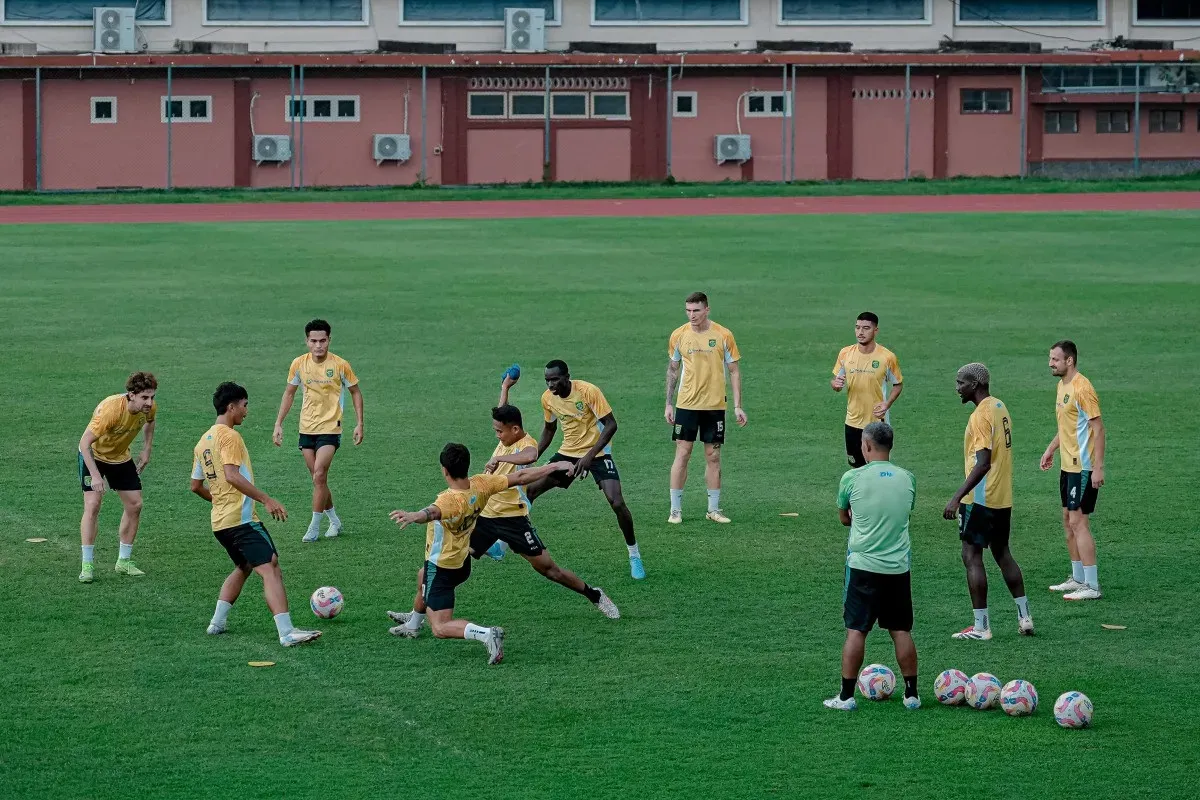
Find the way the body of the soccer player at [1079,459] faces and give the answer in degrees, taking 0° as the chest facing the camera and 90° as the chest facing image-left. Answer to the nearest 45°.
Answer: approximately 45°

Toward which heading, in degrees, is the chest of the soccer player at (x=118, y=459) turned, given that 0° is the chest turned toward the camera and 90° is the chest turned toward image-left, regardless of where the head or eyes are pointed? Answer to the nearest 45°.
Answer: approximately 315°

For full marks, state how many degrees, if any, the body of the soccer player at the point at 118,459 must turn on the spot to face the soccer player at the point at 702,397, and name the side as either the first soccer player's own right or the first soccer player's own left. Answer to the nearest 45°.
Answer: approximately 45° to the first soccer player's own left

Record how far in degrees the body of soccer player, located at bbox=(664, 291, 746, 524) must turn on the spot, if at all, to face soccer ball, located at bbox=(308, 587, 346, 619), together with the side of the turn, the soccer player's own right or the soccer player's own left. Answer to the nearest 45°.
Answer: approximately 45° to the soccer player's own right

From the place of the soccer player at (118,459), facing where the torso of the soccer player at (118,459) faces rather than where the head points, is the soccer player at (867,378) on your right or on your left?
on your left

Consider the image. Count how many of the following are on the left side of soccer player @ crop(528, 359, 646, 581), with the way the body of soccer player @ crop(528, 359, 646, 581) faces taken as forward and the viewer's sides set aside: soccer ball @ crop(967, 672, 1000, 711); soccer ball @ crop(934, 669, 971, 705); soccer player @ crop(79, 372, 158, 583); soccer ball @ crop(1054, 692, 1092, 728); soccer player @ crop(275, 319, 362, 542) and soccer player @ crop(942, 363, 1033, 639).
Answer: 4

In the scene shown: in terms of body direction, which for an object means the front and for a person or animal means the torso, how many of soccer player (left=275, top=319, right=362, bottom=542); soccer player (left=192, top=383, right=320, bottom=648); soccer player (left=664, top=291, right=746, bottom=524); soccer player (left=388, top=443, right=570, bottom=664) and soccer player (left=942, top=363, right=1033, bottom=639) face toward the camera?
2

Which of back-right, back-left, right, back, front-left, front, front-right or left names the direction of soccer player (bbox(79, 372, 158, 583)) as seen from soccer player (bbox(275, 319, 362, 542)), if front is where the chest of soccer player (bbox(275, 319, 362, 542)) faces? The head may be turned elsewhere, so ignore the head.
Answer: front-right

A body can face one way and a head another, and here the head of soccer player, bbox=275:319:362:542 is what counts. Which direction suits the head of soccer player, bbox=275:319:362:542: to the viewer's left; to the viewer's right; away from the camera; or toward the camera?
toward the camera

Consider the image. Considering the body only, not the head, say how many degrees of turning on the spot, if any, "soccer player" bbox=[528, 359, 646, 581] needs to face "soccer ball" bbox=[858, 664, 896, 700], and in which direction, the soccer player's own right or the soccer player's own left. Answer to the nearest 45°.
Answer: approximately 90° to the soccer player's own left

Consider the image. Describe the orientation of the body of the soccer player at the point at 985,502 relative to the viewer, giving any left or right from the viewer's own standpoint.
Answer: facing to the left of the viewer

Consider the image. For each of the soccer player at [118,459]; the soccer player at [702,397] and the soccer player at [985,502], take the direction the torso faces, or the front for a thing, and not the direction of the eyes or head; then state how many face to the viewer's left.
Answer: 1

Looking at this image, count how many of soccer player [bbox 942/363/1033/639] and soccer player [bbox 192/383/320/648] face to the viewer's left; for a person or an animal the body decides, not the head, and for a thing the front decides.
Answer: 1

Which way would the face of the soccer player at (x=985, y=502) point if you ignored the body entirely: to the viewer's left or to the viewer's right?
to the viewer's left

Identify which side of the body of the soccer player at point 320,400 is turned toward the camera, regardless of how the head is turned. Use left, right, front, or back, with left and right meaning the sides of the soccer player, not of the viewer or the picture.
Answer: front

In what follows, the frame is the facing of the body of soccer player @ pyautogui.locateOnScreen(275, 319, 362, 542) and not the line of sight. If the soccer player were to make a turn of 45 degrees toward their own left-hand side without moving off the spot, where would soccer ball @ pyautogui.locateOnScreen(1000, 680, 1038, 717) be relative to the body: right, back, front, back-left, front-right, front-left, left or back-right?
front

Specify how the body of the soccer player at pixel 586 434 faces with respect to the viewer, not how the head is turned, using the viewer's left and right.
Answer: facing the viewer and to the left of the viewer

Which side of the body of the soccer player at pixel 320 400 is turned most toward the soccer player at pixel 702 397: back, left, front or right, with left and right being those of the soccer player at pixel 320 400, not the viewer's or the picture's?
left

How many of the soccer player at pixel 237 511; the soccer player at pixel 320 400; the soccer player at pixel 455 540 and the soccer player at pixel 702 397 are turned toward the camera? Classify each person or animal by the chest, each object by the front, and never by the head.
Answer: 2

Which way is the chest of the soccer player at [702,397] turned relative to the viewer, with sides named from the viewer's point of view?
facing the viewer

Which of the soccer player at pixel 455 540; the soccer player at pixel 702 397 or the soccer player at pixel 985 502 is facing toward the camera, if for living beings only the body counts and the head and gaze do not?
the soccer player at pixel 702 397
